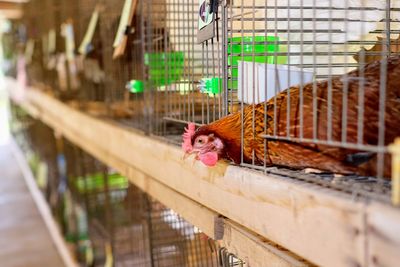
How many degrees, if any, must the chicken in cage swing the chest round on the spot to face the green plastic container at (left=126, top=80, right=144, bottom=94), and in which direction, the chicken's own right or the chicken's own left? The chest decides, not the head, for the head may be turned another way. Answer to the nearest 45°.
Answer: approximately 45° to the chicken's own right

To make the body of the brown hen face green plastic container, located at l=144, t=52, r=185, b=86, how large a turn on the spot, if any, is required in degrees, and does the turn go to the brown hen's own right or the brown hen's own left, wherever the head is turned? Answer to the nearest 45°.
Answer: approximately 45° to the brown hen's own right

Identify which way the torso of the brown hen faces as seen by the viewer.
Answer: to the viewer's left

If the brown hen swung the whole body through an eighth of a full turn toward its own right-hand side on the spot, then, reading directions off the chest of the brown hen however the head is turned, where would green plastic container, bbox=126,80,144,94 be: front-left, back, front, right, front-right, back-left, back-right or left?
front
